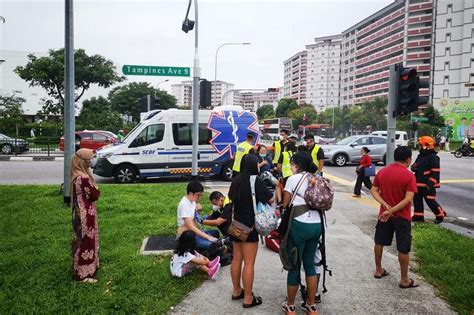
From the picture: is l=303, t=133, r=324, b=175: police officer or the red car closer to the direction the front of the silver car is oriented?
the red car

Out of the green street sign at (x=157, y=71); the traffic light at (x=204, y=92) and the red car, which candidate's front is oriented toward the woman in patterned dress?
the green street sign

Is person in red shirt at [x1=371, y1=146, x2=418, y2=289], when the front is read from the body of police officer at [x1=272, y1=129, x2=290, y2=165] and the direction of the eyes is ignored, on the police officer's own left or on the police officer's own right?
on the police officer's own left

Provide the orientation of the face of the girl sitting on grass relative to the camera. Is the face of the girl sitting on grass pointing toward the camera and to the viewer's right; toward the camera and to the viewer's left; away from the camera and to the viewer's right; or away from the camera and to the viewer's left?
away from the camera and to the viewer's right

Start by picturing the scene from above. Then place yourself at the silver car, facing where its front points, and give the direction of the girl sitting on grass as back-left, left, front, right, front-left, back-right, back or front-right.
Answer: left

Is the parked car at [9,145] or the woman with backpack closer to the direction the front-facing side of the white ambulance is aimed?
the parked car

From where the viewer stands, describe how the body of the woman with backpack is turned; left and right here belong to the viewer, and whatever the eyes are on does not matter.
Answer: facing away from the viewer and to the left of the viewer

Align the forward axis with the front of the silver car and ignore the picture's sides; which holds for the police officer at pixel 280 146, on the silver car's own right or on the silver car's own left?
on the silver car's own left

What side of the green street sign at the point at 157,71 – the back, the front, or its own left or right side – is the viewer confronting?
front

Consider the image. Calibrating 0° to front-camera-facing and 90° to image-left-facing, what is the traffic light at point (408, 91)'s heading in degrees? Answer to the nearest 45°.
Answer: approximately 315°

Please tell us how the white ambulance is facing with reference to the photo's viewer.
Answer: facing to the left of the viewer

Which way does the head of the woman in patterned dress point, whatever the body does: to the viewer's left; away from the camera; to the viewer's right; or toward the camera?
to the viewer's right
